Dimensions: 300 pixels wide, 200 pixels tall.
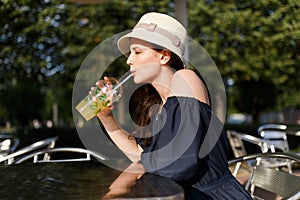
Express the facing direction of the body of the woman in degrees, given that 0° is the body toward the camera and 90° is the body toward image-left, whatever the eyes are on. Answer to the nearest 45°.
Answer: approximately 90°

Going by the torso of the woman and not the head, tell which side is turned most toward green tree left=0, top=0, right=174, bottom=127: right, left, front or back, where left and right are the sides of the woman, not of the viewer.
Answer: right

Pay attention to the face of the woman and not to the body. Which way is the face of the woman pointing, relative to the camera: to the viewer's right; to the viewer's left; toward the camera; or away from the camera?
to the viewer's left

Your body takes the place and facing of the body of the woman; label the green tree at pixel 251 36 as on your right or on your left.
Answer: on your right

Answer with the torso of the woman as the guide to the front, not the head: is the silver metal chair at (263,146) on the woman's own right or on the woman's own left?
on the woman's own right
